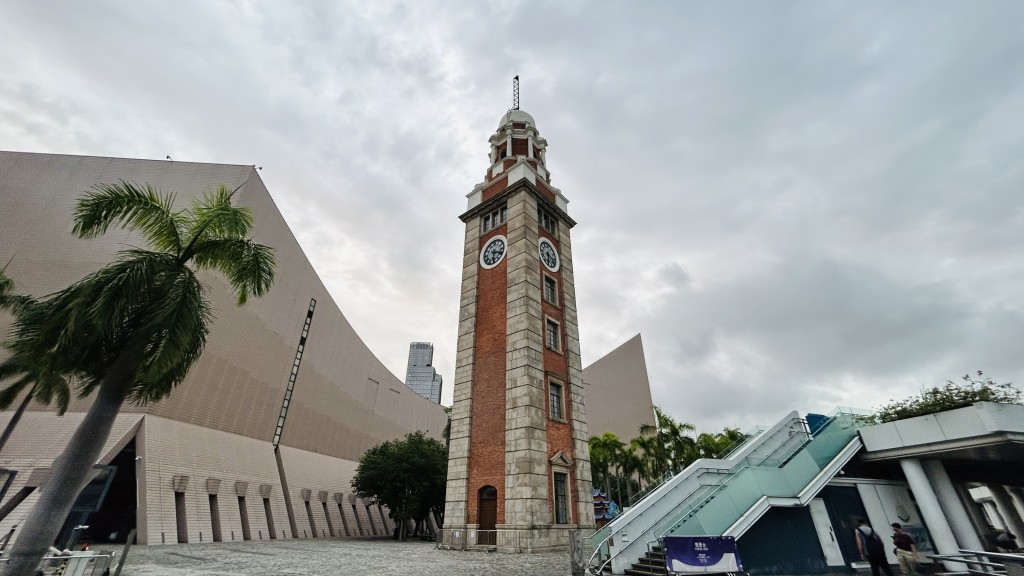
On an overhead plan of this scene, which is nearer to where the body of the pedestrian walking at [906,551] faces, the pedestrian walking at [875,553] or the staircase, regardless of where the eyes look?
the staircase

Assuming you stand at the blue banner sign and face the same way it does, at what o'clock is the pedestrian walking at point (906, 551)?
The pedestrian walking is roughly at 8 o'clock from the blue banner sign.

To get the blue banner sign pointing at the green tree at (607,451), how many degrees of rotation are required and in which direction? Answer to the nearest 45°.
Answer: approximately 180°

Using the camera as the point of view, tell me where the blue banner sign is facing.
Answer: facing the viewer

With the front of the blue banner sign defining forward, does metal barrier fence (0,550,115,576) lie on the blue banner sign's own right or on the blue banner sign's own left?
on the blue banner sign's own right

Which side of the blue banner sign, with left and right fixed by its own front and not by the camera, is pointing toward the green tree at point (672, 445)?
back

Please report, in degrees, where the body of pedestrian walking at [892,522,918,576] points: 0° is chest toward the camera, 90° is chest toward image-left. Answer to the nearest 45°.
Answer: approximately 90°
